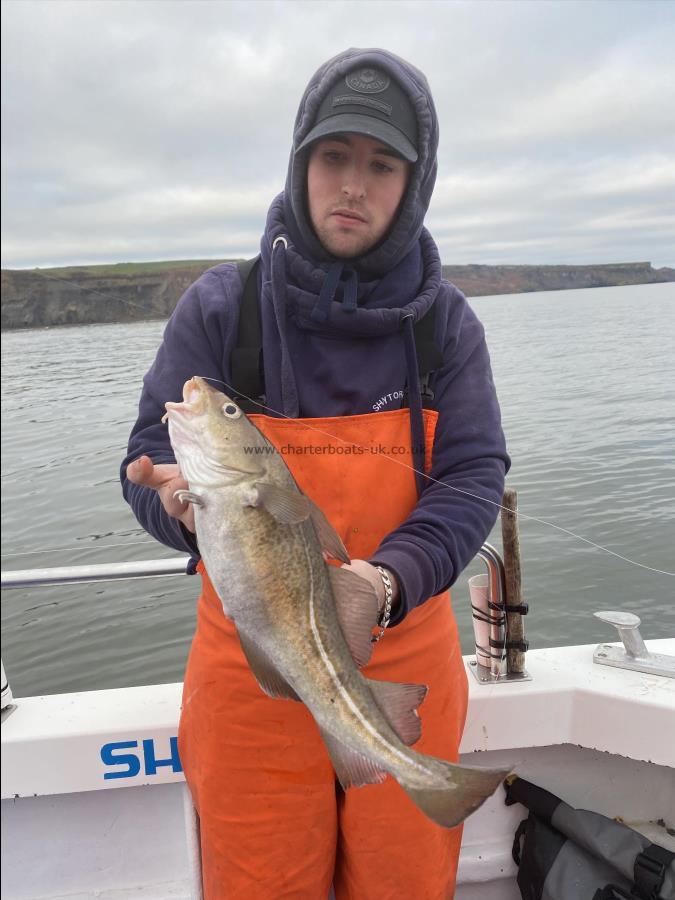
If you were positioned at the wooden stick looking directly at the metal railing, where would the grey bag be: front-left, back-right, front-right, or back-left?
back-left

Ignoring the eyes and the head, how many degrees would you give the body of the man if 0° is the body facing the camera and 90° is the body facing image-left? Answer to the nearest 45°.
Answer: approximately 0°

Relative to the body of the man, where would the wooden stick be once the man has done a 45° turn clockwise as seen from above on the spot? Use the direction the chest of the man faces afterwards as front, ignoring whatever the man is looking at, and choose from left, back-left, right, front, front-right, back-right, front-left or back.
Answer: back

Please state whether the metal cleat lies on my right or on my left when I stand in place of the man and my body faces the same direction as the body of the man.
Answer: on my left
